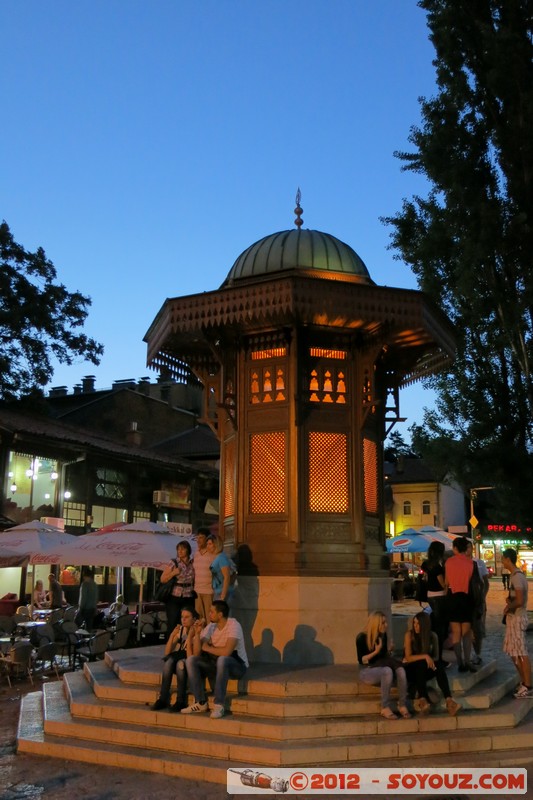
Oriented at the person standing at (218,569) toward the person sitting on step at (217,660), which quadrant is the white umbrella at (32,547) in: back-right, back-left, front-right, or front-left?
back-right

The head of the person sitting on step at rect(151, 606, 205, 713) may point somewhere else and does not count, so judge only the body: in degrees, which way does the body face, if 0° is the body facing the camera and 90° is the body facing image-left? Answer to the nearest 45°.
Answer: approximately 45°

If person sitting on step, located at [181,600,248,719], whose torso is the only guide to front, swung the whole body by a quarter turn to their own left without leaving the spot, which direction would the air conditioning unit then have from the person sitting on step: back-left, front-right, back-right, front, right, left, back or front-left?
back-left
